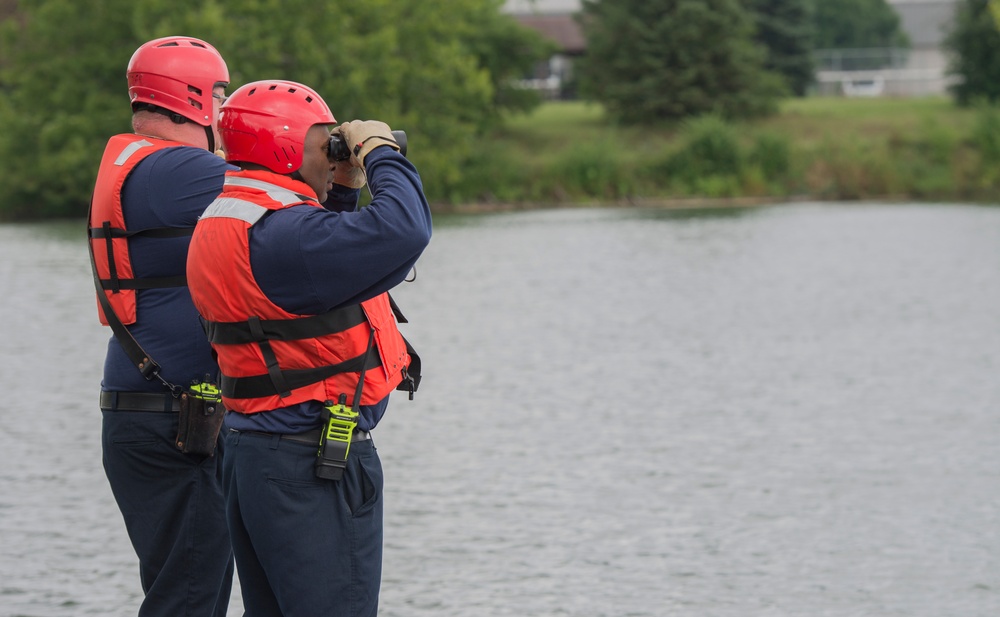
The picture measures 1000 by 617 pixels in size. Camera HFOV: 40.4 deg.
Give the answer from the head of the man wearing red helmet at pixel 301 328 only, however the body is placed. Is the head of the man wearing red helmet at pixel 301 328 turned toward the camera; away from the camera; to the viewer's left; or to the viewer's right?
to the viewer's right

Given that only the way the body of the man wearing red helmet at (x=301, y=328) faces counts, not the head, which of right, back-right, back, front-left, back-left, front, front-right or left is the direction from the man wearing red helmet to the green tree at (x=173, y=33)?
left

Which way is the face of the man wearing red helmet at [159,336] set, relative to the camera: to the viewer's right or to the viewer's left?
to the viewer's right

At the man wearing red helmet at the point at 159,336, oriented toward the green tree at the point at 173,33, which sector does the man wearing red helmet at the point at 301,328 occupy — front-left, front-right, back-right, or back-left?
back-right

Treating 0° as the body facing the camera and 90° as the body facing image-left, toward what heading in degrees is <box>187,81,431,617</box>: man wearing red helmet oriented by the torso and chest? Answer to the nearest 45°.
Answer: approximately 270°

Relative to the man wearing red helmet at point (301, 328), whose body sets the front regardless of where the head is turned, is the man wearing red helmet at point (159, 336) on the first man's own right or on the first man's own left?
on the first man's own left

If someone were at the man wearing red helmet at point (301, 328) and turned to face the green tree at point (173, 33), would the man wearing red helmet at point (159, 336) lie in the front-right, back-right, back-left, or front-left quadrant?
front-left
